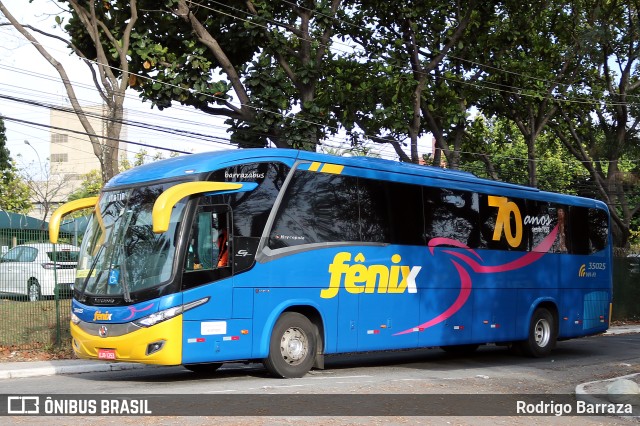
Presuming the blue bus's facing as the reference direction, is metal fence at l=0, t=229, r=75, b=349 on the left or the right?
on its right

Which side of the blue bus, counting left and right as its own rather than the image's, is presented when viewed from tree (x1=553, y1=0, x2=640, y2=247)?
back

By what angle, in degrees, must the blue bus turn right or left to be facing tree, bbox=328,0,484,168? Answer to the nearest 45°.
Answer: approximately 135° to its right

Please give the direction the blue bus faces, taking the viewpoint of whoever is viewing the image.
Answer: facing the viewer and to the left of the viewer

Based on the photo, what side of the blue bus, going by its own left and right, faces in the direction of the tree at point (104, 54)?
right

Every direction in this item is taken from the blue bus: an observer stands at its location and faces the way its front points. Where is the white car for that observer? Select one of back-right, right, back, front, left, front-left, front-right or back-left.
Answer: right

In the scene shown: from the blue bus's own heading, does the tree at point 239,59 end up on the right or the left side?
on its right

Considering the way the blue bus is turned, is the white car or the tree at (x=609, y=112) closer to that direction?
the white car
